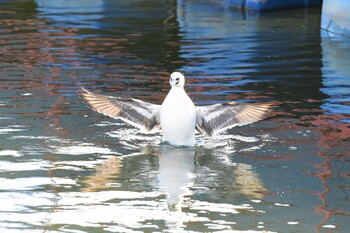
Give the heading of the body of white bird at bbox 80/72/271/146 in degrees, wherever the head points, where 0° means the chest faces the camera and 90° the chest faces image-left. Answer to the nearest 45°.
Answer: approximately 0°
